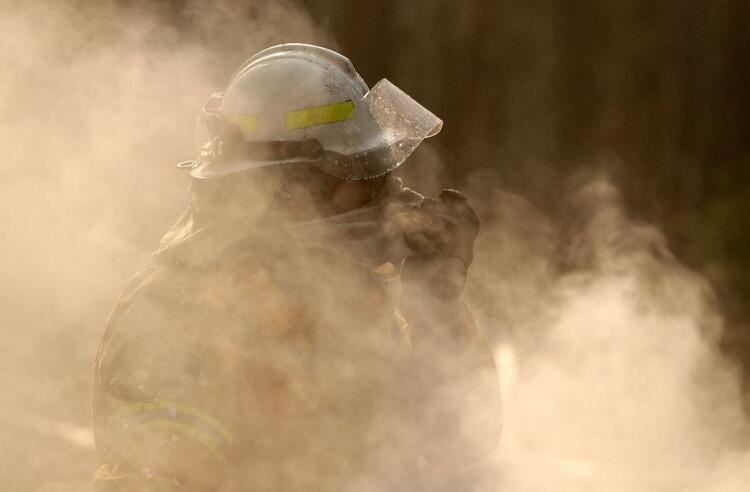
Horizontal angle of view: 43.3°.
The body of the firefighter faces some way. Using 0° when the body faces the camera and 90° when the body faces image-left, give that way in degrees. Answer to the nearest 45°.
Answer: approximately 315°

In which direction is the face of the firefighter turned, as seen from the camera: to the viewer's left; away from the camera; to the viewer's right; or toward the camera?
to the viewer's right
